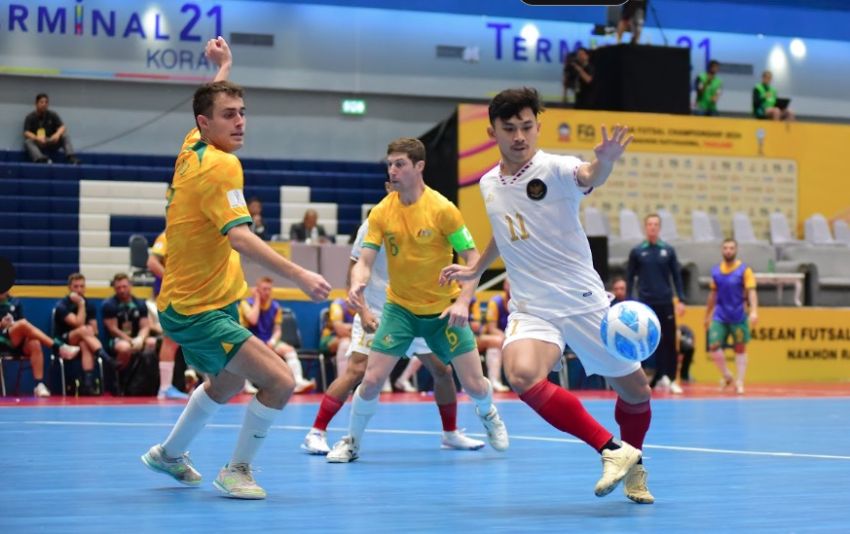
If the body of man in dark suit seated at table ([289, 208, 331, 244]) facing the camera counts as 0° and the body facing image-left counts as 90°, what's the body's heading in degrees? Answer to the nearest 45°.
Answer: approximately 0°

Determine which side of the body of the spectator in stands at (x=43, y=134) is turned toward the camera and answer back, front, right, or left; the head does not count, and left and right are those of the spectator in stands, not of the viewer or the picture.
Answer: front

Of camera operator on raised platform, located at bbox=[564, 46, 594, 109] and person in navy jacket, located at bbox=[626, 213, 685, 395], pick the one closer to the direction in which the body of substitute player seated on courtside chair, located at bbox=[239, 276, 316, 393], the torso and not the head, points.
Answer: the person in navy jacket

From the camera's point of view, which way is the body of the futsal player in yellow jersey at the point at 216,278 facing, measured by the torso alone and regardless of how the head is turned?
to the viewer's right

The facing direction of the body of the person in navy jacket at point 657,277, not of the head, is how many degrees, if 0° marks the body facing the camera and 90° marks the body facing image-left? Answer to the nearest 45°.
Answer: approximately 0°

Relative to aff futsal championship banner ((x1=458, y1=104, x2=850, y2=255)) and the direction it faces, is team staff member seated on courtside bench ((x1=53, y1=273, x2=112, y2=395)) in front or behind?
in front

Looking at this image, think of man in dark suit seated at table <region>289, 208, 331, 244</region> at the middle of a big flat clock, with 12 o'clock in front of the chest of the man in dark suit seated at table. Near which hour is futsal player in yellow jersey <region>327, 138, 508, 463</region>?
The futsal player in yellow jersey is roughly at 12 o'clock from the man in dark suit seated at table.

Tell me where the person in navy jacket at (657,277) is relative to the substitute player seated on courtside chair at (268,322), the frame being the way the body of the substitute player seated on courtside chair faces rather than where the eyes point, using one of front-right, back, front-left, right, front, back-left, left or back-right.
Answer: front-left

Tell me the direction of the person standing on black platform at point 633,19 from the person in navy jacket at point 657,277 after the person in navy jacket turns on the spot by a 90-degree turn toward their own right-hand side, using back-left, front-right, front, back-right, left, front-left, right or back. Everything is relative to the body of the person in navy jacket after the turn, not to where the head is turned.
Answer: right

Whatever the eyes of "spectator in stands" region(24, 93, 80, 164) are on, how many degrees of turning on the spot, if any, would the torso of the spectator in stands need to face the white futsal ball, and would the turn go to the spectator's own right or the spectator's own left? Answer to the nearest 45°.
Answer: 0° — they already face it

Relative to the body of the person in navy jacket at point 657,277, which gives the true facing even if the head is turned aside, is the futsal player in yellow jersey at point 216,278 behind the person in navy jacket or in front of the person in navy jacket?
in front

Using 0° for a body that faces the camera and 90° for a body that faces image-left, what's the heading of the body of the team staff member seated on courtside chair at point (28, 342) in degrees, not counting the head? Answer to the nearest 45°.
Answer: approximately 315°

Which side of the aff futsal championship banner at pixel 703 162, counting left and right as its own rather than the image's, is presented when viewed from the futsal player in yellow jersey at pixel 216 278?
front

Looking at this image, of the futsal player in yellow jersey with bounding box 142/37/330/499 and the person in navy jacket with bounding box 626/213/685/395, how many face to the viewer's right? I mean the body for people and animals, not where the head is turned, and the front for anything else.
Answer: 1

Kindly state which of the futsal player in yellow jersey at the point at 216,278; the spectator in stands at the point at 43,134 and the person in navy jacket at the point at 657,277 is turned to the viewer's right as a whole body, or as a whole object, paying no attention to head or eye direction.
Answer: the futsal player in yellow jersey

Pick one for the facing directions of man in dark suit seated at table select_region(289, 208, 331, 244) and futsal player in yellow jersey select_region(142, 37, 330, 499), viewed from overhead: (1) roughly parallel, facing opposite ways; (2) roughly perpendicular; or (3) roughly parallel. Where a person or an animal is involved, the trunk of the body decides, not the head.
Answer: roughly perpendicular
